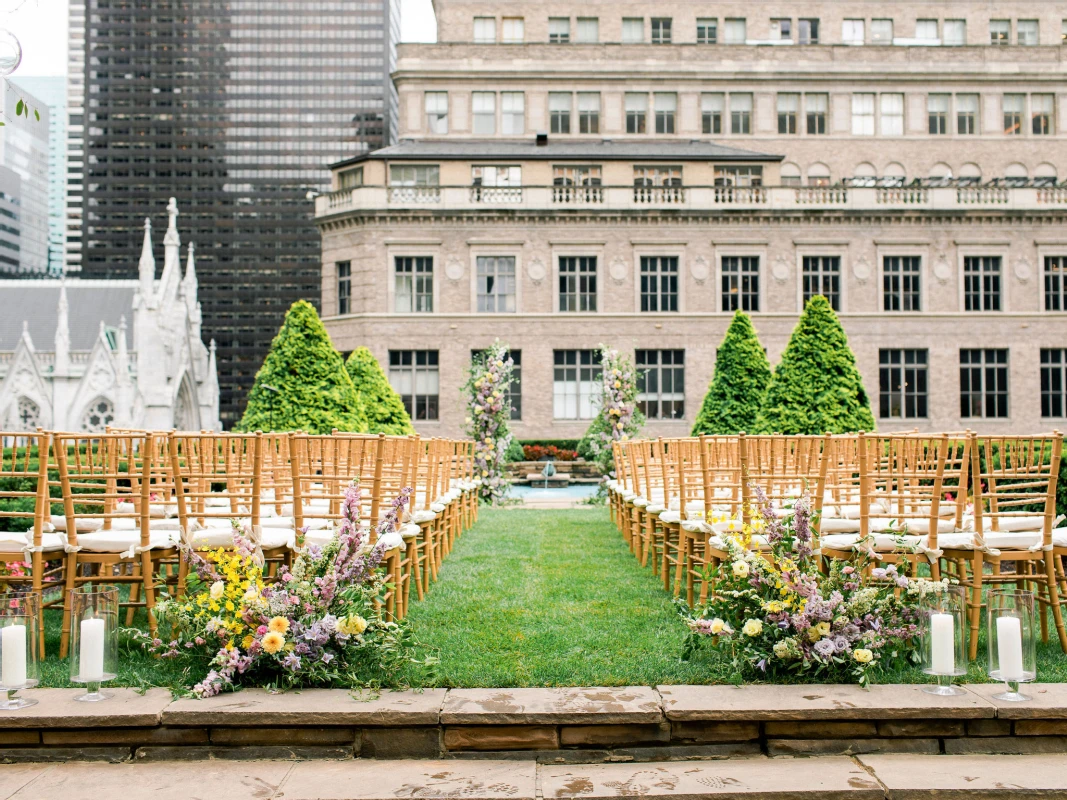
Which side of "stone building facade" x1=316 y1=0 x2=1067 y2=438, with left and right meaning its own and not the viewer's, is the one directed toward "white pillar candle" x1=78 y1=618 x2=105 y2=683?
front

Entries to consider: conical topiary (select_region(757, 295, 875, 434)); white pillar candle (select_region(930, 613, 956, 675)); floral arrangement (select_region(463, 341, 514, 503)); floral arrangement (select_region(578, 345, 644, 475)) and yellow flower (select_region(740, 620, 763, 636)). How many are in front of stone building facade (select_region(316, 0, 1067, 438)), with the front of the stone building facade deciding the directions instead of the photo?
5

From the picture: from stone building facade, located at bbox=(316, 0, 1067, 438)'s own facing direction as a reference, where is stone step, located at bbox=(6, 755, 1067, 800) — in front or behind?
in front

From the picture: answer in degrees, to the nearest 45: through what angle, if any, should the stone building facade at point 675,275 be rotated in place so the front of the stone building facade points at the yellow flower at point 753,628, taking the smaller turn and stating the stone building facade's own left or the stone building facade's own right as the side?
0° — it already faces it

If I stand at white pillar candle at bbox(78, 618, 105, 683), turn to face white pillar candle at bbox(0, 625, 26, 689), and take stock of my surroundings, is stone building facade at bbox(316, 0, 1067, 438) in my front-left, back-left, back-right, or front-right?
back-right

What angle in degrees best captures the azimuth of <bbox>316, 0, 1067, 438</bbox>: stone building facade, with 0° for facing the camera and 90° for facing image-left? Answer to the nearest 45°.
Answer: approximately 0°

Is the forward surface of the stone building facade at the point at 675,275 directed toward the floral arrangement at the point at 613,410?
yes

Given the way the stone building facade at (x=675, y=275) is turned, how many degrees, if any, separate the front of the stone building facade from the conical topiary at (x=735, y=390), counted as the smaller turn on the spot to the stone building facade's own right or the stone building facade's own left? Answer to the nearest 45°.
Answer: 0° — it already faces it

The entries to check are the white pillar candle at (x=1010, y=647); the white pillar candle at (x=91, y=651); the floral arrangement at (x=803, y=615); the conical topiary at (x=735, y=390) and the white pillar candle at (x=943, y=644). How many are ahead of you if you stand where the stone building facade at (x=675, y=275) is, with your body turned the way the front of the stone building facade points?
5

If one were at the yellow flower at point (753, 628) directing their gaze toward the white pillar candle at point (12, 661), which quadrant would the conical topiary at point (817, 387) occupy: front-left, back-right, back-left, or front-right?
back-right

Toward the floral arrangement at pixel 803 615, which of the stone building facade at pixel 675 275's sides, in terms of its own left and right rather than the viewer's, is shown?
front

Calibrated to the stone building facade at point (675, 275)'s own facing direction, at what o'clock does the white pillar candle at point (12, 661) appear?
The white pillar candle is roughly at 12 o'clock from the stone building facade.
